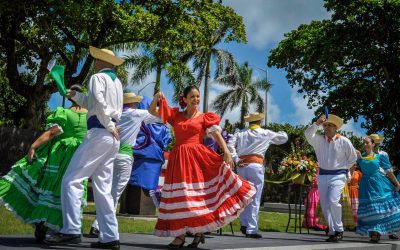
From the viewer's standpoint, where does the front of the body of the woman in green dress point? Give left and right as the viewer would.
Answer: facing the viewer and to the right of the viewer

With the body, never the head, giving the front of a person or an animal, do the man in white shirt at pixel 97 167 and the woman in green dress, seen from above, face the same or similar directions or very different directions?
very different directions

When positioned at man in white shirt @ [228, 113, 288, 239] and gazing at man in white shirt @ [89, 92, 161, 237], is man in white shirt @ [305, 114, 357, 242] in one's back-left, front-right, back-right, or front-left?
back-left

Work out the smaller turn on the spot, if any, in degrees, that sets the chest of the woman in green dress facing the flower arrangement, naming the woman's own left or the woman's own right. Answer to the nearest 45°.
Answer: approximately 90° to the woman's own left

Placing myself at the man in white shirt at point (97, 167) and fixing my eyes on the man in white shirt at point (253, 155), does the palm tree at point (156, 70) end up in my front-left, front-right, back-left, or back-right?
front-left

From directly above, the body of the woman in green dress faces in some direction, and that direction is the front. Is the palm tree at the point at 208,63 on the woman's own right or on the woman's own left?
on the woman's own left

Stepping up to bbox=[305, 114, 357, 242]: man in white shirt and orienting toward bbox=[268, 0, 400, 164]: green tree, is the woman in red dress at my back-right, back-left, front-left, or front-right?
back-left

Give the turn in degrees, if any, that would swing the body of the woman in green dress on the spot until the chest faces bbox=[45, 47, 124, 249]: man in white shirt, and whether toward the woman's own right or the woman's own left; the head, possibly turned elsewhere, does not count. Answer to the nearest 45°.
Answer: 0° — they already face them

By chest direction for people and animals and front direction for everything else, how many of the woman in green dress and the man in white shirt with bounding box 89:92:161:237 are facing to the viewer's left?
0

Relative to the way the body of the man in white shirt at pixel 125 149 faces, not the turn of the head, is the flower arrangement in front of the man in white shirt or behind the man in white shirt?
in front
